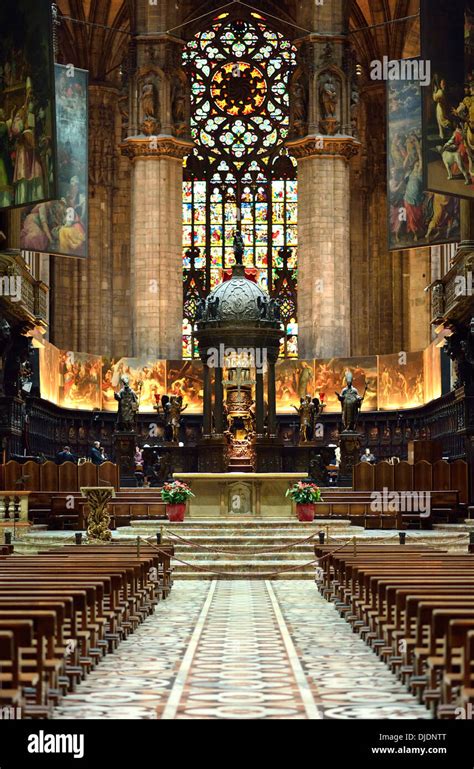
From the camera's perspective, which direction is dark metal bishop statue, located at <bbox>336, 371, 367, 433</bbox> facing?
toward the camera

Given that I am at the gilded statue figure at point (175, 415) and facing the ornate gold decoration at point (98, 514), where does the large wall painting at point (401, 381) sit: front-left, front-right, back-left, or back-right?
back-left

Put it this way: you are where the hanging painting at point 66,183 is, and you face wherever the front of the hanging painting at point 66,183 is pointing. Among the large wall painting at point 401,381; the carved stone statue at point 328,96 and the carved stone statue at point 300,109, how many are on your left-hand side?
3

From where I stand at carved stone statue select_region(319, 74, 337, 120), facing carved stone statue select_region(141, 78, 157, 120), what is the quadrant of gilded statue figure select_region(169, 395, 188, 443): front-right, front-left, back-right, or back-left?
front-left

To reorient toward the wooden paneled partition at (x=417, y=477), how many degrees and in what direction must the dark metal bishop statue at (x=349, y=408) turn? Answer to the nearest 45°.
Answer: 0° — it already faces it

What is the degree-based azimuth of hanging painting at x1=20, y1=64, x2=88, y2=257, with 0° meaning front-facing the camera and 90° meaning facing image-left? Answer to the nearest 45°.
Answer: approximately 315°

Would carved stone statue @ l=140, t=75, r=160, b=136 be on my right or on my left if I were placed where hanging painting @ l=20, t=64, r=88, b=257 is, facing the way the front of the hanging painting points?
on my left

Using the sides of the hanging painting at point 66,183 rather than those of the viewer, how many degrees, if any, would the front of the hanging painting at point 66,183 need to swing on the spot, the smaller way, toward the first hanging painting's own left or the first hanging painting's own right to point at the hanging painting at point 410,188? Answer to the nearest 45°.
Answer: approximately 45° to the first hanging painting's own left

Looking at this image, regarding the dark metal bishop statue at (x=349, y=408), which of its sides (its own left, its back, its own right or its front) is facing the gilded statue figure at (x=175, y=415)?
right

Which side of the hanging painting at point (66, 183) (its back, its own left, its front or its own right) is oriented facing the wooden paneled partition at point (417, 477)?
front

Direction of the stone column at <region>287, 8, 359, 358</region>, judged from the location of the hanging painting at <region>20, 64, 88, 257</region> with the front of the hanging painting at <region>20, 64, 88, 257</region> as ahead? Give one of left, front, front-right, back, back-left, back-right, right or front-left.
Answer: left

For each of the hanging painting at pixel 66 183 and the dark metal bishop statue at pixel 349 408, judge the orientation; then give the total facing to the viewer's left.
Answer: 0
